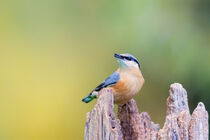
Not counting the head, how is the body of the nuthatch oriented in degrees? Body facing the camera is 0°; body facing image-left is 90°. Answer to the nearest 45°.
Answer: approximately 315°
